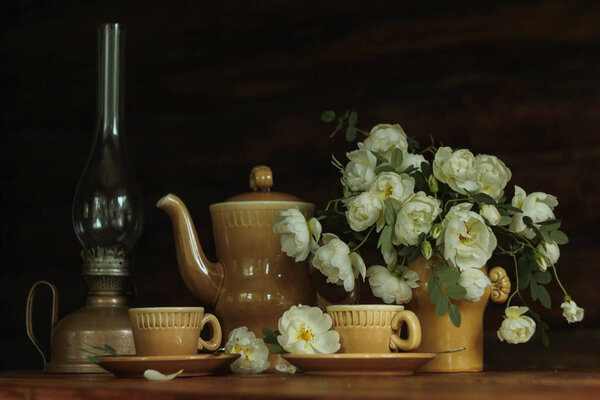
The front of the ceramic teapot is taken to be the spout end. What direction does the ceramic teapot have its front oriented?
to the viewer's left
